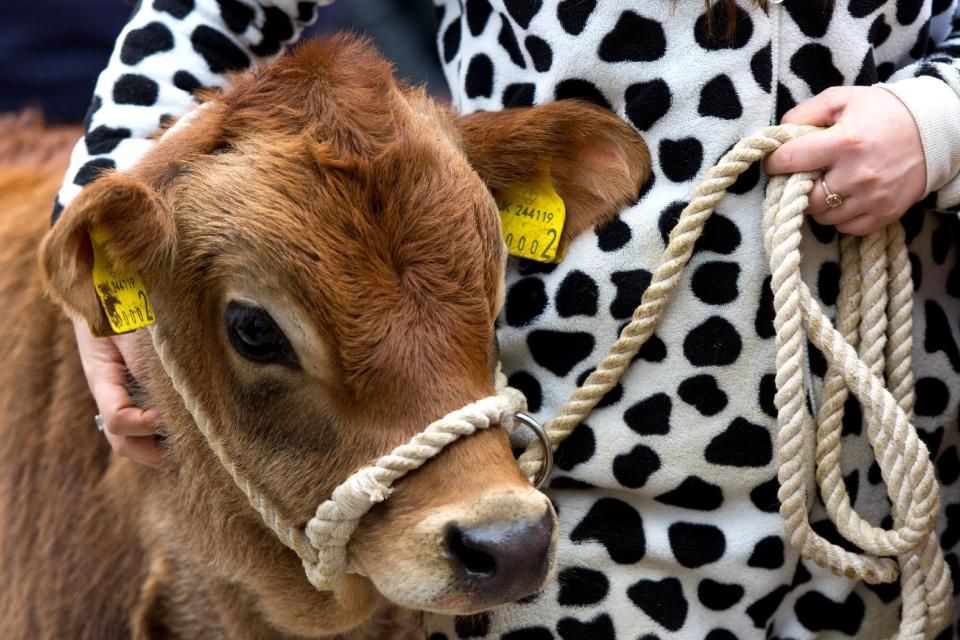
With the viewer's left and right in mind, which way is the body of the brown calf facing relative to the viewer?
facing the viewer and to the right of the viewer
